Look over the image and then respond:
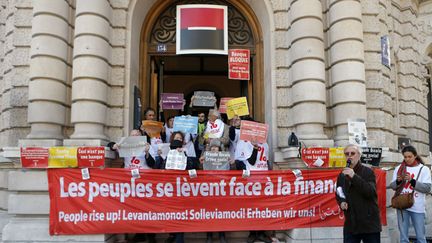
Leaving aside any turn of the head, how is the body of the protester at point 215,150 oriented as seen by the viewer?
toward the camera

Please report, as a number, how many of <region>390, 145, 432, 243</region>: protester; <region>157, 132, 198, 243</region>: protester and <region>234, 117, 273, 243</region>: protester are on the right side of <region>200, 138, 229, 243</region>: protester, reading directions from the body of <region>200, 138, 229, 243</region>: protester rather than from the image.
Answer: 1

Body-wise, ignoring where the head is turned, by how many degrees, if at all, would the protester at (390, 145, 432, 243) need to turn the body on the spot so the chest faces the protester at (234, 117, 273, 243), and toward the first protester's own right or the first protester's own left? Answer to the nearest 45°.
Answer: approximately 45° to the first protester's own right

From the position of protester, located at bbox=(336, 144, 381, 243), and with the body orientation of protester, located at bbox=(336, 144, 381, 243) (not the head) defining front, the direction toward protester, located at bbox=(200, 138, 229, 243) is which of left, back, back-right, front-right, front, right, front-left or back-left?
right

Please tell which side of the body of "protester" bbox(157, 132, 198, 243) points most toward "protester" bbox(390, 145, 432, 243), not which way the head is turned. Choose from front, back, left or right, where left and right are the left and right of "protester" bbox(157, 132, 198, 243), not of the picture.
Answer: left

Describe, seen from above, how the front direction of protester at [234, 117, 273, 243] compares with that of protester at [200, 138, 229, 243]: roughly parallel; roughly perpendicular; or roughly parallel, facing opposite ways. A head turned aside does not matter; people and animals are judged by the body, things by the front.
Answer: roughly parallel

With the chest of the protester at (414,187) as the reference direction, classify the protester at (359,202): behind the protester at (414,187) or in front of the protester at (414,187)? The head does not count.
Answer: in front

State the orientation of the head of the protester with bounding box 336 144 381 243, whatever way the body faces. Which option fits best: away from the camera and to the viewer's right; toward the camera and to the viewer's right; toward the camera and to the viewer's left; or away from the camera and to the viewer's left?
toward the camera and to the viewer's left

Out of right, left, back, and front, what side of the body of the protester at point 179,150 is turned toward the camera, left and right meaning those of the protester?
front

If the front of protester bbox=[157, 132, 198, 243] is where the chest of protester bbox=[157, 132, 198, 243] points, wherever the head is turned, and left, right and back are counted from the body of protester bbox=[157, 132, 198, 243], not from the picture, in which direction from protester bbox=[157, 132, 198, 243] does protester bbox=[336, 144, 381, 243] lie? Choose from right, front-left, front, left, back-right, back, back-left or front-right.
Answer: front-left

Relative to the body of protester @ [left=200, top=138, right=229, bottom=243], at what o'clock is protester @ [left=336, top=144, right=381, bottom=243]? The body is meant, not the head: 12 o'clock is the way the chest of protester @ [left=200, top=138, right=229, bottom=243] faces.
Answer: protester @ [left=336, top=144, right=381, bottom=243] is roughly at 11 o'clock from protester @ [left=200, top=138, right=229, bottom=243].

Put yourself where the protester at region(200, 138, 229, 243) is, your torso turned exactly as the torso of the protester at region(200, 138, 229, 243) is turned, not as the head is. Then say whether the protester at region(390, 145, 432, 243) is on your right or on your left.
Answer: on your left

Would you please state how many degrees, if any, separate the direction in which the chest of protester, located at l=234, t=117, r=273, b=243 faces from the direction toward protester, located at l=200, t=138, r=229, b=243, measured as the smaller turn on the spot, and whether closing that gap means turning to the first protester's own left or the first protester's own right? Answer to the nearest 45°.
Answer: approximately 90° to the first protester's own right

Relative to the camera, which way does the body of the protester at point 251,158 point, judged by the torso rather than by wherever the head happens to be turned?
toward the camera

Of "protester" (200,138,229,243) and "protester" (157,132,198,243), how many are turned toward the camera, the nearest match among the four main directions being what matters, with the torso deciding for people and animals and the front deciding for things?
2

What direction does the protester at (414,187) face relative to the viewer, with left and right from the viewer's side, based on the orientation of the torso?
facing the viewer and to the left of the viewer
